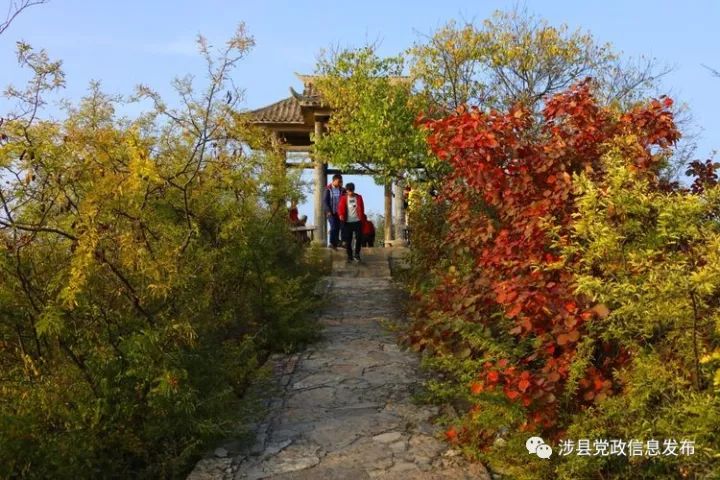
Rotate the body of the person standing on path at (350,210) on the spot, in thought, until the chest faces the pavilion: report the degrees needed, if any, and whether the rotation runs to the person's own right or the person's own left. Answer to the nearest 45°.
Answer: approximately 180°

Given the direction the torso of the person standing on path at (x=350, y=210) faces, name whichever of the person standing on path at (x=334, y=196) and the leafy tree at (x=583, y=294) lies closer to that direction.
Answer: the leafy tree

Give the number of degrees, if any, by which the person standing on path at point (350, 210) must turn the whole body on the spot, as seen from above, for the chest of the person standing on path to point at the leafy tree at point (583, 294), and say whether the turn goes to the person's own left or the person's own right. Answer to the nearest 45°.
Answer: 0° — they already face it

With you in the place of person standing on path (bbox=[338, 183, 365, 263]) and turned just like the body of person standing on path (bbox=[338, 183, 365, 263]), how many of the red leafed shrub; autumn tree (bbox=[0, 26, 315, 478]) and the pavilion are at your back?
1

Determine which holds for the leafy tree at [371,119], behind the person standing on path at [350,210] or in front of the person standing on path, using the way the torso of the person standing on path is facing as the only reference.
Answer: behind

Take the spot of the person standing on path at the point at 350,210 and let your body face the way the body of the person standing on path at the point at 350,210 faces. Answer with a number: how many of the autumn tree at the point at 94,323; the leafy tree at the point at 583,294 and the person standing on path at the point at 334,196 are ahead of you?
2

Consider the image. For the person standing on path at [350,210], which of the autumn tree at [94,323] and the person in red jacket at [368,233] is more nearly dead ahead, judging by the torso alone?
the autumn tree

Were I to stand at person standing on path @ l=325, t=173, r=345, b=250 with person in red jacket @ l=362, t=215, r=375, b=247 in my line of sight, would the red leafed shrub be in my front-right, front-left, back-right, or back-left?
back-right

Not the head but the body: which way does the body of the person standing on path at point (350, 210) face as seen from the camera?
toward the camera

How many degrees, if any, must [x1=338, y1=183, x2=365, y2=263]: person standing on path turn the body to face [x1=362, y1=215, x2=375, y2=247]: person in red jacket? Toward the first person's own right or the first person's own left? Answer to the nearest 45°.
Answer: approximately 180°

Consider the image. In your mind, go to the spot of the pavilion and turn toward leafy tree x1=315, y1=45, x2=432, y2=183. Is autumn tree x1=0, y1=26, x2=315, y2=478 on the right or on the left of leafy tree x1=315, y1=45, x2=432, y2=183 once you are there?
right

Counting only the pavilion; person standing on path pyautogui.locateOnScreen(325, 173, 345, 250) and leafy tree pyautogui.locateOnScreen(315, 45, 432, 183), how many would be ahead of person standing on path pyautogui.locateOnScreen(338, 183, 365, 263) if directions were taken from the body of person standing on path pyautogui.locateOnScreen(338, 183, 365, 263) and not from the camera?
0

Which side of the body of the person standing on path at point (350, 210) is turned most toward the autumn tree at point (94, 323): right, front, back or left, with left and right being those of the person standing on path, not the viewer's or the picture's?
front

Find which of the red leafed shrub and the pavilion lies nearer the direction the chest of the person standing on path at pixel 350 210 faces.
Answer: the red leafed shrub

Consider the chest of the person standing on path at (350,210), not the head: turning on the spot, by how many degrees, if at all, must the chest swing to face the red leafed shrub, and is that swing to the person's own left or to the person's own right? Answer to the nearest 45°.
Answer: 0° — they already face it
